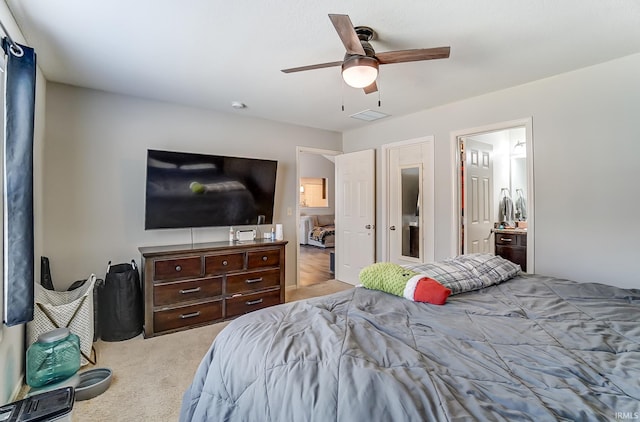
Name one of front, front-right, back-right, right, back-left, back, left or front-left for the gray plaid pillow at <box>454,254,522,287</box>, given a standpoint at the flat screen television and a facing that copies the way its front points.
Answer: front

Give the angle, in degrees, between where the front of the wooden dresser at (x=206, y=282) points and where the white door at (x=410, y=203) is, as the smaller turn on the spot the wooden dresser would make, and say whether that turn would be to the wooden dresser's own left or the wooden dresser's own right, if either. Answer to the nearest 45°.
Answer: approximately 45° to the wooden dresser's own left

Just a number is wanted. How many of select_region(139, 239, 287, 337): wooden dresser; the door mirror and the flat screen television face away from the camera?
0

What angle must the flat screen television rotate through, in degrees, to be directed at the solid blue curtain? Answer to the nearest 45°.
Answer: approximately 90° to its right

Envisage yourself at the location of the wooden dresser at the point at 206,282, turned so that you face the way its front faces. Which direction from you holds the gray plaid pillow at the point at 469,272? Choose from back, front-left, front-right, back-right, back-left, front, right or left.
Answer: front

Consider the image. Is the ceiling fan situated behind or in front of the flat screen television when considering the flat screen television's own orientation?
in front

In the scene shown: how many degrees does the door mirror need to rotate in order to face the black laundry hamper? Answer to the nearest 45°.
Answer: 0° — it already faces it

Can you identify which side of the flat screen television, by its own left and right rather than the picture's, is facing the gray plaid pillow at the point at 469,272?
front

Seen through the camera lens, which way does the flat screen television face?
facing the viewer and to the right of the viewer

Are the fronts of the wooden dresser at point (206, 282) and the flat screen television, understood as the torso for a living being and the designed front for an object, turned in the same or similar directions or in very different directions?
same or similar directions

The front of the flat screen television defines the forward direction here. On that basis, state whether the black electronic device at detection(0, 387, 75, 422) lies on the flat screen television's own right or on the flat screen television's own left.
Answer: on the flat screen television's own right

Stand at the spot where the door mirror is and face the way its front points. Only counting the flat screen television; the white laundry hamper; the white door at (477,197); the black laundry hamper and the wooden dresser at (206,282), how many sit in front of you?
4

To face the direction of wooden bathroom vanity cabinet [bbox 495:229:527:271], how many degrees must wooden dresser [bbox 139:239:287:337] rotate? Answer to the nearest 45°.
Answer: approximately 45° to its left

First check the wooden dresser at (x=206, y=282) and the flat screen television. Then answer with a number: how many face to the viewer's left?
0

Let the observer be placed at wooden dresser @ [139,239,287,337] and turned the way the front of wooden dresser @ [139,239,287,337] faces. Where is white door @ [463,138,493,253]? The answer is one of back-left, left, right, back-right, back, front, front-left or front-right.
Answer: front-left

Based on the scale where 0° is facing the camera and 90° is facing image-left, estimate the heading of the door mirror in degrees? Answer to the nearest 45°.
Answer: approximately 45°

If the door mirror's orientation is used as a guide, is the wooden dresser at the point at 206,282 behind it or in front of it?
in front

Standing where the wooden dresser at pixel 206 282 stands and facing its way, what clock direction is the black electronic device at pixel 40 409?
The black electronic device is roughly at 2 o'clock from the wooden dresser.
